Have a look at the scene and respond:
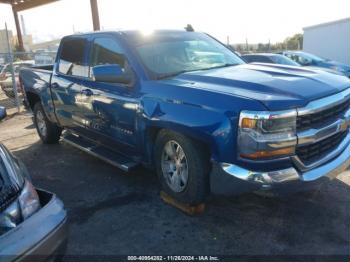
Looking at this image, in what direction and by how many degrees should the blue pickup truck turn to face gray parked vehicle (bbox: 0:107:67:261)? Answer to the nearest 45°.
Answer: approximately 90° to its right

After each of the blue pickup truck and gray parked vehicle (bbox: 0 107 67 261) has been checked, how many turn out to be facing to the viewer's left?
0

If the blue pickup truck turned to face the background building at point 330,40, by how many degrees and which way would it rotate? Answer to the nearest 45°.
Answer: approximately 90° to its left

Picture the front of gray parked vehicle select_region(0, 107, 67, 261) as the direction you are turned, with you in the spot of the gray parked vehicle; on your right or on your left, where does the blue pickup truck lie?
on your left
